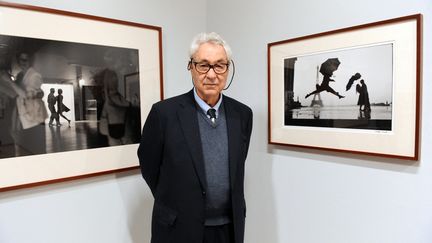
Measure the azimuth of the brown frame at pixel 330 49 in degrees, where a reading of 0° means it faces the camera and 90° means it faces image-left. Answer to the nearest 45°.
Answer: approximately 45°

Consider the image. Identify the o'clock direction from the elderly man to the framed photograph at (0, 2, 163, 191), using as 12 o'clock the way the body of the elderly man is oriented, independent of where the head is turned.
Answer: The framed photograph is roughly at 5 o'clock from the elderly man.

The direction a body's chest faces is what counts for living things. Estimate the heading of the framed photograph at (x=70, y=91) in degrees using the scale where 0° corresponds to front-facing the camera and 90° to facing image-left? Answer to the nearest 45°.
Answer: approximately 315°
